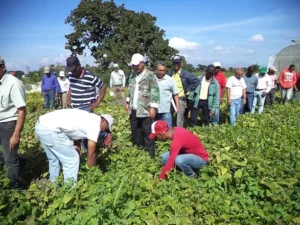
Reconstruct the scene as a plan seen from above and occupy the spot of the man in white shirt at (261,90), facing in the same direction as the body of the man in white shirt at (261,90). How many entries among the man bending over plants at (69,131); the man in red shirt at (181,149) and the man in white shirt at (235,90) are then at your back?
0

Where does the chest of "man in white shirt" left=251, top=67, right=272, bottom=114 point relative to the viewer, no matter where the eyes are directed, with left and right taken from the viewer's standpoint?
facing the viewer and to the left of the viewer

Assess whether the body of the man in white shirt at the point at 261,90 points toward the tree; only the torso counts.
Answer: no

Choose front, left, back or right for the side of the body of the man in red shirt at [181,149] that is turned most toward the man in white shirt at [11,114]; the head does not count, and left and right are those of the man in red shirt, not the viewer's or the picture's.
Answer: front

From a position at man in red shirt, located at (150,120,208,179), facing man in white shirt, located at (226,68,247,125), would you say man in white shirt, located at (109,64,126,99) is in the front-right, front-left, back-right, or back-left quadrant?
front-left

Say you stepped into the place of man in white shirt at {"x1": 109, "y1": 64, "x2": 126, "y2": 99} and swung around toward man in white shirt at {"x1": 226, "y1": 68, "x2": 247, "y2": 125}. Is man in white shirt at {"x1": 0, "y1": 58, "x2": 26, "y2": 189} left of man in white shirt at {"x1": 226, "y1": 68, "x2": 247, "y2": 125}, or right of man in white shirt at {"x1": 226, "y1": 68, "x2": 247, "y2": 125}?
right

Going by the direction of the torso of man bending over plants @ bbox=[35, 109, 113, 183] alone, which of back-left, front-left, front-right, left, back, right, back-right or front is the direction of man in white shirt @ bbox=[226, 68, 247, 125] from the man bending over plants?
front-left

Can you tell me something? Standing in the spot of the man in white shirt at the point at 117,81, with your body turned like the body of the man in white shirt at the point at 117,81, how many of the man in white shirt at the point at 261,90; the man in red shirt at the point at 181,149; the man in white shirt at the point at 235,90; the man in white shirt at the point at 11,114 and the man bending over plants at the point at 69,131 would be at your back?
0

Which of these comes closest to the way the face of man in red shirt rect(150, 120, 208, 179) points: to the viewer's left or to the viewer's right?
to the viewer's left

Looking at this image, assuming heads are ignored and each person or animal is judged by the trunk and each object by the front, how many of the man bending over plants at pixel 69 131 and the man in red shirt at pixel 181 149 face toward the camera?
0

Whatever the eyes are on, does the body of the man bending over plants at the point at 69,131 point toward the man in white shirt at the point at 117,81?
no

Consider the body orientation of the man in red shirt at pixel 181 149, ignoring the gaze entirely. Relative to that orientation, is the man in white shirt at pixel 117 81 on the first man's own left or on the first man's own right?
on the first man's own right

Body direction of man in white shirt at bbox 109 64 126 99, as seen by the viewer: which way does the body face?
toward the camera

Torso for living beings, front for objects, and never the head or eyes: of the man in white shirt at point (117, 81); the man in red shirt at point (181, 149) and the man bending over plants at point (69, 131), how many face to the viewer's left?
1

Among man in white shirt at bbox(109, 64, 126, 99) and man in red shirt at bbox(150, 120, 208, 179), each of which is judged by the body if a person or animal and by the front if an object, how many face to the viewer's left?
1

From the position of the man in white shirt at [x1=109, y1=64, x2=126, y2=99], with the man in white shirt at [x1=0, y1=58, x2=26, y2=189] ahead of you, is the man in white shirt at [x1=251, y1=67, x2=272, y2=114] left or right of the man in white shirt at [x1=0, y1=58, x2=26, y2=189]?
left

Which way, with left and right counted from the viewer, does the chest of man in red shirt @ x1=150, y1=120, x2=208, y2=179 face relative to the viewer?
facing to the left of the viewer
